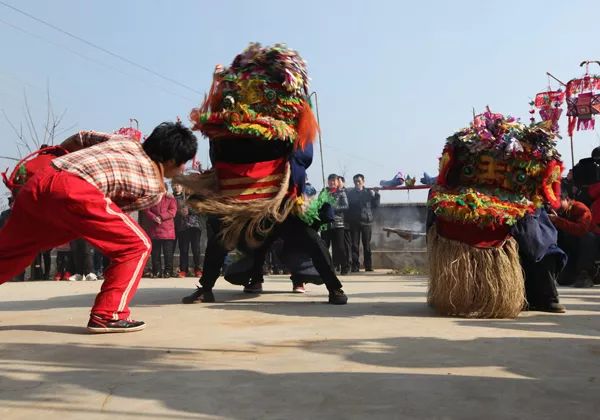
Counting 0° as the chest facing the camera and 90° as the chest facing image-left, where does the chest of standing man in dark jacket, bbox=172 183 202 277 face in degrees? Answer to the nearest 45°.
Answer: approximately 0°

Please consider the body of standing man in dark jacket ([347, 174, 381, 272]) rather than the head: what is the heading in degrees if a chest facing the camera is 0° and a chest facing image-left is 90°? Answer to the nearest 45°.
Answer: approximately 0°

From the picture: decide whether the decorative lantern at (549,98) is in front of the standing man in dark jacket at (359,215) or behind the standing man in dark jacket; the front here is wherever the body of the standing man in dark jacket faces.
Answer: in front

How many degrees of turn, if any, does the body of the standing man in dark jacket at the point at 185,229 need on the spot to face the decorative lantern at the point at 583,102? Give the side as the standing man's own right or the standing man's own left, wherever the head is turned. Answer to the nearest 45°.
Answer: approximately 90° to the standing man's own left

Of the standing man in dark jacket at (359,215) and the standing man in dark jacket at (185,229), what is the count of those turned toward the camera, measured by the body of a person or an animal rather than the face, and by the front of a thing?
2

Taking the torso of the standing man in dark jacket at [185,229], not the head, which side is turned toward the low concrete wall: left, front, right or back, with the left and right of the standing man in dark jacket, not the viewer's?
left

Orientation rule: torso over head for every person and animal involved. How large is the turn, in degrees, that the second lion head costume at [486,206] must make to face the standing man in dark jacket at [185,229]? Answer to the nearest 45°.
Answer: approximately 90° to its right

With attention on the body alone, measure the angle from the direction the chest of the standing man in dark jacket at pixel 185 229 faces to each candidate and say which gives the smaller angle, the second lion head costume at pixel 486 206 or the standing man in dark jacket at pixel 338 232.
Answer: the second lion head costume

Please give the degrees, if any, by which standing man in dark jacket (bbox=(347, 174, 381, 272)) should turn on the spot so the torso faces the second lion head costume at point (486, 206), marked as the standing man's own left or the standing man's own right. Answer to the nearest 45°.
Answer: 0° — they already face it

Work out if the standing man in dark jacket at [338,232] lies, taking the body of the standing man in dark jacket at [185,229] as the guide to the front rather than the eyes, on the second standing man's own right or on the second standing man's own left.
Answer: on the second standing man's own left

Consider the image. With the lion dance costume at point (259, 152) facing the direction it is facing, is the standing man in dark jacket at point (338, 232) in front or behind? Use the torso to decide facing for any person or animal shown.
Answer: behind

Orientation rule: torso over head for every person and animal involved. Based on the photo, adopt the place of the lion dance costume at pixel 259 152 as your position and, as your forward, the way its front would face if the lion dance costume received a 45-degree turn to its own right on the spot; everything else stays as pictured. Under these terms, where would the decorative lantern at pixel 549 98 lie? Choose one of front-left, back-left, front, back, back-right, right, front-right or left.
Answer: back-right
